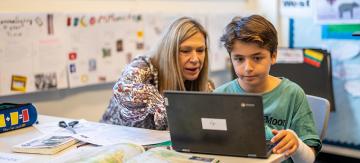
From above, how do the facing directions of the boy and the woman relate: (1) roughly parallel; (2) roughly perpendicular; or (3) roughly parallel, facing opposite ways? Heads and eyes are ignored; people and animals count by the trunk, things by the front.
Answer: roughly perpendicular

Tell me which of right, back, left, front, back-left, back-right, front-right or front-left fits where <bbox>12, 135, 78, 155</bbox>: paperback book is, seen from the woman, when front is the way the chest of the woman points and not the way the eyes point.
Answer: right

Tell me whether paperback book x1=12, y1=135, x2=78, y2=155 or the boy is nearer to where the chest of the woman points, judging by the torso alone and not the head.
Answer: the boy

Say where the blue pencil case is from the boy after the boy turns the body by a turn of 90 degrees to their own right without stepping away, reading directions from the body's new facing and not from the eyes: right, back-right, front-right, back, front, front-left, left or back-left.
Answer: front-left

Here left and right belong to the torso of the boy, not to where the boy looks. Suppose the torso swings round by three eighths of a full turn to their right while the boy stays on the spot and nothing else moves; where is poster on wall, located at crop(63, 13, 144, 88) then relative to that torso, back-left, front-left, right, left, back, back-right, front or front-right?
front-left

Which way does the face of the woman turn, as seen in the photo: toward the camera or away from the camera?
toward the camera

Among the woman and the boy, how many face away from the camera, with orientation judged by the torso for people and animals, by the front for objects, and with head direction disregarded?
0

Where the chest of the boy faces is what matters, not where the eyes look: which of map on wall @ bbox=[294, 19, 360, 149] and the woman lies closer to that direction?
the woman

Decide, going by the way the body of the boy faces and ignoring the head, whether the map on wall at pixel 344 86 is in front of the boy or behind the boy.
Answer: behind

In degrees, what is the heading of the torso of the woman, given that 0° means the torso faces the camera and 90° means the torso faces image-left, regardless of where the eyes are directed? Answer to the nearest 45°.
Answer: approximately 315°

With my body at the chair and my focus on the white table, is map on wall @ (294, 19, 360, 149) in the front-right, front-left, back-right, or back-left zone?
back-right

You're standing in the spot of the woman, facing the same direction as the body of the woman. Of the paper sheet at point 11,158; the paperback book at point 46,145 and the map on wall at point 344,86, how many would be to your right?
2

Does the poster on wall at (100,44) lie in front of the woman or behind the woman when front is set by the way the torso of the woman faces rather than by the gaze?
behind

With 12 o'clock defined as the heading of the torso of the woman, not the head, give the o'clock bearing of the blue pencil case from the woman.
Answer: The blue pencil case is roughly at 4 o'clock from the woman.

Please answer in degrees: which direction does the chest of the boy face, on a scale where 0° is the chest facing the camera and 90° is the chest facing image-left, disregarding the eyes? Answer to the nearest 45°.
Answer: approximately 45°
